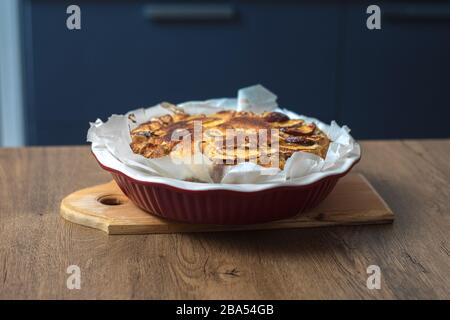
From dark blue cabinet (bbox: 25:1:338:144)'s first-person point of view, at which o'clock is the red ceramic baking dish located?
The red ceramic baking dish is roughly at 12 o'clock from the dark blue cabinet.

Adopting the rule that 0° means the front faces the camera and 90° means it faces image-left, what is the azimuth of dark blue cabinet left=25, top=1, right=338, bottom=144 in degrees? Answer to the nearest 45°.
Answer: approximately 0°

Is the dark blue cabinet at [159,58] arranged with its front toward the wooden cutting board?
yes
